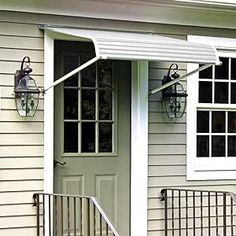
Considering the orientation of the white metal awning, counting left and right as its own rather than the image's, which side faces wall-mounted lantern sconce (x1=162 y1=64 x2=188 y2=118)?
left

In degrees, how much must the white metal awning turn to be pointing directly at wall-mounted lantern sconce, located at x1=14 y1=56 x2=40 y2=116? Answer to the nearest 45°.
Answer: approximately 135° to its right

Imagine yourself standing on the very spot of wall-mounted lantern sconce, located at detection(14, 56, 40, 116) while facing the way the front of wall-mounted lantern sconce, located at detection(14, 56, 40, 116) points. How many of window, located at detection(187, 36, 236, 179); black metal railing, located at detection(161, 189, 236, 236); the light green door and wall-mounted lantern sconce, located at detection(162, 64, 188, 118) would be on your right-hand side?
0

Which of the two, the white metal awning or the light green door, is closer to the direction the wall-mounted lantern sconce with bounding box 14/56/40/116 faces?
the white metal awning

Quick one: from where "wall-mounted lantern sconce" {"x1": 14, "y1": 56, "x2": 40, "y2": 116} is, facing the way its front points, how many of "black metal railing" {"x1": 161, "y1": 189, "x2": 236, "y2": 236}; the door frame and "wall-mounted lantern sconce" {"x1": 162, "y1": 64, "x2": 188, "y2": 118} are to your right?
0

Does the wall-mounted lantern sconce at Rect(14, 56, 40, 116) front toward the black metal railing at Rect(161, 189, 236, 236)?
no

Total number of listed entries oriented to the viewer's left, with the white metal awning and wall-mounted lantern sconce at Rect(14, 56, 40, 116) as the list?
0

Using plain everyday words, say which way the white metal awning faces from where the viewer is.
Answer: facing the viewer and to the right of the viewer

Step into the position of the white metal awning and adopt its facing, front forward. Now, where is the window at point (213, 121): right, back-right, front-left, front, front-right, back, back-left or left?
left

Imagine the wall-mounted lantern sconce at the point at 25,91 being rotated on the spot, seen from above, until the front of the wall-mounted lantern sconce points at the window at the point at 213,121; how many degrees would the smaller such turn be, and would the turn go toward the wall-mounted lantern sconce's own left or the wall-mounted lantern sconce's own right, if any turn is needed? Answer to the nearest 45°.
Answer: approximately 45° to the wall-mounted lantern sconce's own left

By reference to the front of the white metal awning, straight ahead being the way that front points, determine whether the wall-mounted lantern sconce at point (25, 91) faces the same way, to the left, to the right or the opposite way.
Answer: the same way
